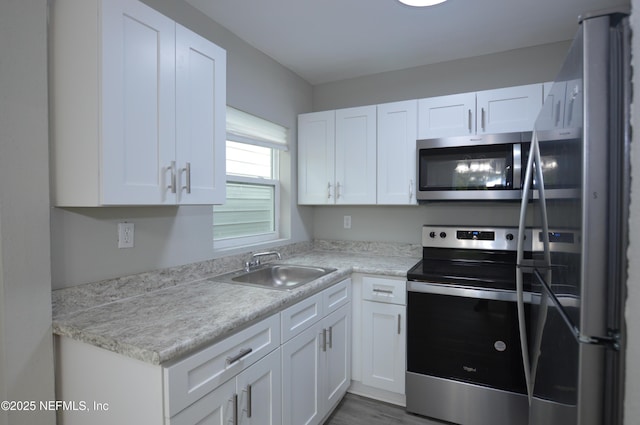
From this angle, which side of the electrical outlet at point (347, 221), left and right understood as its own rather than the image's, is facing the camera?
front

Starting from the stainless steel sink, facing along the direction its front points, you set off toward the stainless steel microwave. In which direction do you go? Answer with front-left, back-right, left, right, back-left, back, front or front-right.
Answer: front-left

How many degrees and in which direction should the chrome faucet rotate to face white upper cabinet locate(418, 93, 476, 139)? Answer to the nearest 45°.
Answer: approximately 45° to its left

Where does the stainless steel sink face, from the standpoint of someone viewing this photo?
facing the viewer and to the right of the viewer

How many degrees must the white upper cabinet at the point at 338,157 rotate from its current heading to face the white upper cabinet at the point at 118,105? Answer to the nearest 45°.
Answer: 0° — it already faces it

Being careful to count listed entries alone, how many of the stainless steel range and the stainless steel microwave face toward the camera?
2

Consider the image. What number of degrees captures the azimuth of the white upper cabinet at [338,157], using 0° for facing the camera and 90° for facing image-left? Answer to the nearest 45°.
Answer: approximately 45°

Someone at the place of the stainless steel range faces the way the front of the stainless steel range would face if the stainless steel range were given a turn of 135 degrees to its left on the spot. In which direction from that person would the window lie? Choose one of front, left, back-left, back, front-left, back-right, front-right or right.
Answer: back-left

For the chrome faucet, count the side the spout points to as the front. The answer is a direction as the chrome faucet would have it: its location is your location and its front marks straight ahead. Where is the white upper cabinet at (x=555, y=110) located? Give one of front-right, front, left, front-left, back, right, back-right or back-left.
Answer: front

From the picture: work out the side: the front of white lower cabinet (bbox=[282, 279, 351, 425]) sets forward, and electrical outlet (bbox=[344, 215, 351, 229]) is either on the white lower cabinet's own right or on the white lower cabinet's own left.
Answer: on the white lower cabinet's own left

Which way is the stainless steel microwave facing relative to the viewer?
toward the camera

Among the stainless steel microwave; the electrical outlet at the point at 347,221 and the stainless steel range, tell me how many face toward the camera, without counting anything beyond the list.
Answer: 3

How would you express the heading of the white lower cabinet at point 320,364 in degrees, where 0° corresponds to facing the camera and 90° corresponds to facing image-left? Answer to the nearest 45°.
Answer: approximately 315°

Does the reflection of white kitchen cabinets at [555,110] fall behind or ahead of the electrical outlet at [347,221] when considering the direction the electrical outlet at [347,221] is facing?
ahead

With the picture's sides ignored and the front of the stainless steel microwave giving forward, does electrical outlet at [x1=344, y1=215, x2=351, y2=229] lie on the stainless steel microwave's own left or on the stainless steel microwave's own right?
on the stainless steel microwave's own right

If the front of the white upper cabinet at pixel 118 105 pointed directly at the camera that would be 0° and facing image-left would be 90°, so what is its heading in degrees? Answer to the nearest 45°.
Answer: approximately 315°

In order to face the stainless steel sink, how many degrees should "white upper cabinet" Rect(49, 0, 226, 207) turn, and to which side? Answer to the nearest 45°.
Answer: approximately 90° to its left
